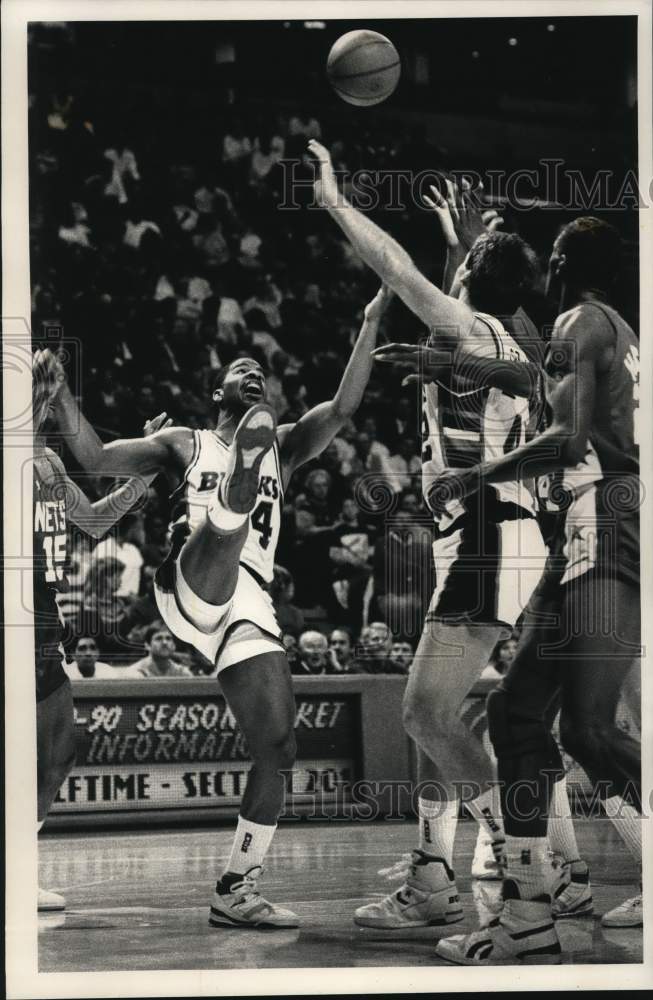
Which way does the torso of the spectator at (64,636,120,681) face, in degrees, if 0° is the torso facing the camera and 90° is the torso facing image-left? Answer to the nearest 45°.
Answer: approximately 0°

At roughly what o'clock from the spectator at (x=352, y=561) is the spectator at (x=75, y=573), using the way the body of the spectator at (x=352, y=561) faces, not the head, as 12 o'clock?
the spectator at (x=75, y=573) is roughly at 3 o'clock from the spectator at (x=352, y=561).

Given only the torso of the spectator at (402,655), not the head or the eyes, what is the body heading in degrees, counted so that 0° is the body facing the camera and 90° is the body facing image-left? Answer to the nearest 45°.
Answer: approximately 0°

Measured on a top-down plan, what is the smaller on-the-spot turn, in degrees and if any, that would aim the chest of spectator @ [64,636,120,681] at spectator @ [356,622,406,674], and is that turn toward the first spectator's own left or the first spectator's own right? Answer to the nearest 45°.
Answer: approximately 90° to the first spectator's own left
